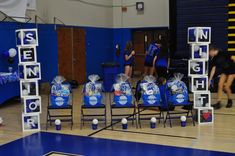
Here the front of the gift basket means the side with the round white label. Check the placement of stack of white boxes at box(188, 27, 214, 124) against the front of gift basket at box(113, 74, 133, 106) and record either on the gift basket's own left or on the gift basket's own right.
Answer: on the gift basket's own left

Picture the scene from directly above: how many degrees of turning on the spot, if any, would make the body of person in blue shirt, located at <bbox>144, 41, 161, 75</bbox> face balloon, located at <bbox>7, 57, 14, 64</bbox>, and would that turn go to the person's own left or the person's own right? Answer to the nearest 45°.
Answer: approximately 135° to the person's own left

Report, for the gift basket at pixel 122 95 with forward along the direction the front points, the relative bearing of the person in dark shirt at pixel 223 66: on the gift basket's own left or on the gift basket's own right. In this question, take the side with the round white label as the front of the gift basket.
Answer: on the gift basket's own left

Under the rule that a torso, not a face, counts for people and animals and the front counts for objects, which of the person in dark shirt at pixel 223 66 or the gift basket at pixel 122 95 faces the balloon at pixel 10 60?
the person in dark shirt

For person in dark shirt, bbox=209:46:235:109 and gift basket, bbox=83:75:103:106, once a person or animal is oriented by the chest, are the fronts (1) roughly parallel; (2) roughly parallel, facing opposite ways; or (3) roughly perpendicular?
roughly perpendicular

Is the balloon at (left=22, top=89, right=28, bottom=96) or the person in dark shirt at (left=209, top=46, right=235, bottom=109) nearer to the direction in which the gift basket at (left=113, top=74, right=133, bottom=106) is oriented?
the balloon

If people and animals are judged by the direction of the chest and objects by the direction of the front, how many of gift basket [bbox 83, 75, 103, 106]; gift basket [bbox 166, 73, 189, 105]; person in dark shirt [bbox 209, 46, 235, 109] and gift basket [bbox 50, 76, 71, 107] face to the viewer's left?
1

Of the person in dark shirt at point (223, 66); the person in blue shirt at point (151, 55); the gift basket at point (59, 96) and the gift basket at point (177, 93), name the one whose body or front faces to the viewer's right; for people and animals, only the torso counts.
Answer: the person in blue shirt

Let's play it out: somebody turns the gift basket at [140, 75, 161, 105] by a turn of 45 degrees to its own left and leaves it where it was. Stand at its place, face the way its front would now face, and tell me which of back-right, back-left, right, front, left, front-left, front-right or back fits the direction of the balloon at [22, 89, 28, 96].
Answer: back-right

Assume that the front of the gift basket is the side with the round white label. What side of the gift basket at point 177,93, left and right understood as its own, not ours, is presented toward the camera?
front

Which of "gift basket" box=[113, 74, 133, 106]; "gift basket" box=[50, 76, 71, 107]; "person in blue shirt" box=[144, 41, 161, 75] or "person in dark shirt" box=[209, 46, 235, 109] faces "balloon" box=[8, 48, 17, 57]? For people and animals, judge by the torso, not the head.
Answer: the person in dark shirt

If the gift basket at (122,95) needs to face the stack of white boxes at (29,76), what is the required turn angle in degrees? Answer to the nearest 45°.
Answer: approximately 90° to its right

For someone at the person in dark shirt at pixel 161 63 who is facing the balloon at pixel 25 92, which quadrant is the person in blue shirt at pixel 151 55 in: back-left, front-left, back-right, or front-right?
back-right

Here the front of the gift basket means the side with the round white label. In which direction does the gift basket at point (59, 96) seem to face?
toward the camera

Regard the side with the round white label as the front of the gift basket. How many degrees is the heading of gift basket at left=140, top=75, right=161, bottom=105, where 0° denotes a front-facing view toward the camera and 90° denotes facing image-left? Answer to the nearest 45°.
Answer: approximately 0°

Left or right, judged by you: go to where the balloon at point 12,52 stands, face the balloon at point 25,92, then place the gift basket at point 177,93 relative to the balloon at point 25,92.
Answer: left
